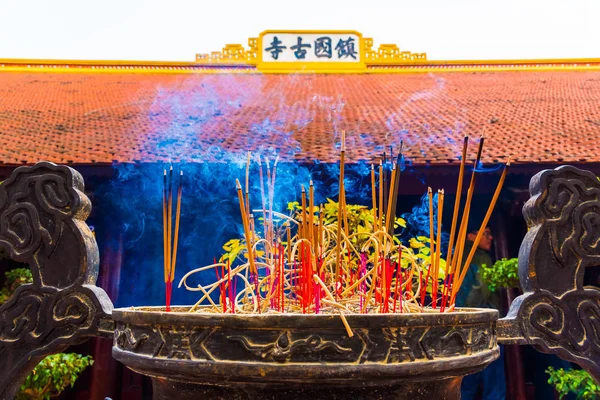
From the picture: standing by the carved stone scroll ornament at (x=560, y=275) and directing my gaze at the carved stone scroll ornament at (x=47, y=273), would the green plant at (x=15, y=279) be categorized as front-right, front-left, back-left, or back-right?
front-right

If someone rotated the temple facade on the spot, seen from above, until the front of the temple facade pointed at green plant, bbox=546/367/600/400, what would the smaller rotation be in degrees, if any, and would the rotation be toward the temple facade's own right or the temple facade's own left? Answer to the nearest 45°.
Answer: approximately 45° to the temple facade's own left

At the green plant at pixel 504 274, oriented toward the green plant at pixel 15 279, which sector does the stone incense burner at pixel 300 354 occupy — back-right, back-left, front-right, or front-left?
front-left

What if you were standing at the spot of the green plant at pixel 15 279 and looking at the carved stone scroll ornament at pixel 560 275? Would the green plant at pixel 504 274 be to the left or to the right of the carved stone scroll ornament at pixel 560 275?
left

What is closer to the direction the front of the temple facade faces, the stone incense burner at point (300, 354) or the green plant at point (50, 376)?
the stone incense burner

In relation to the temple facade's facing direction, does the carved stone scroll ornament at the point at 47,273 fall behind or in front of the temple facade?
in front

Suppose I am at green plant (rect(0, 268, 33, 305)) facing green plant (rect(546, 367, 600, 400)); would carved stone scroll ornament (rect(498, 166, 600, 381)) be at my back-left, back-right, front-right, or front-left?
front-right

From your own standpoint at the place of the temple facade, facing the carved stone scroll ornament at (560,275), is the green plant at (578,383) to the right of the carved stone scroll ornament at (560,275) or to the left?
left

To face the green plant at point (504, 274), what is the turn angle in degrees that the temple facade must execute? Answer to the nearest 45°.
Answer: approximately 45° to its left

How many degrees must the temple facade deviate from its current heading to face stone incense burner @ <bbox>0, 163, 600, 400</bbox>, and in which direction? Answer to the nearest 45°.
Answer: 0° — it already faces it

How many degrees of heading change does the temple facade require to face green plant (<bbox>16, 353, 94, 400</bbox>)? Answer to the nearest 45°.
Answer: approximately 45° to its right

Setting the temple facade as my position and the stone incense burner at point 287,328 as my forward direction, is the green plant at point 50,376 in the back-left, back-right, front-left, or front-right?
front-right

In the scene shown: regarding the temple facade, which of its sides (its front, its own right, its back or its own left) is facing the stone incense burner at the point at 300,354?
front

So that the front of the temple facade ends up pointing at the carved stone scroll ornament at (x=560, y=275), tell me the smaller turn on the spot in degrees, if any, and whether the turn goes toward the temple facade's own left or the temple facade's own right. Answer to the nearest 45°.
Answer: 0° — it already faces it

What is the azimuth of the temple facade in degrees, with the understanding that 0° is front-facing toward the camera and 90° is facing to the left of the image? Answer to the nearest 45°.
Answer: approximately 0°
